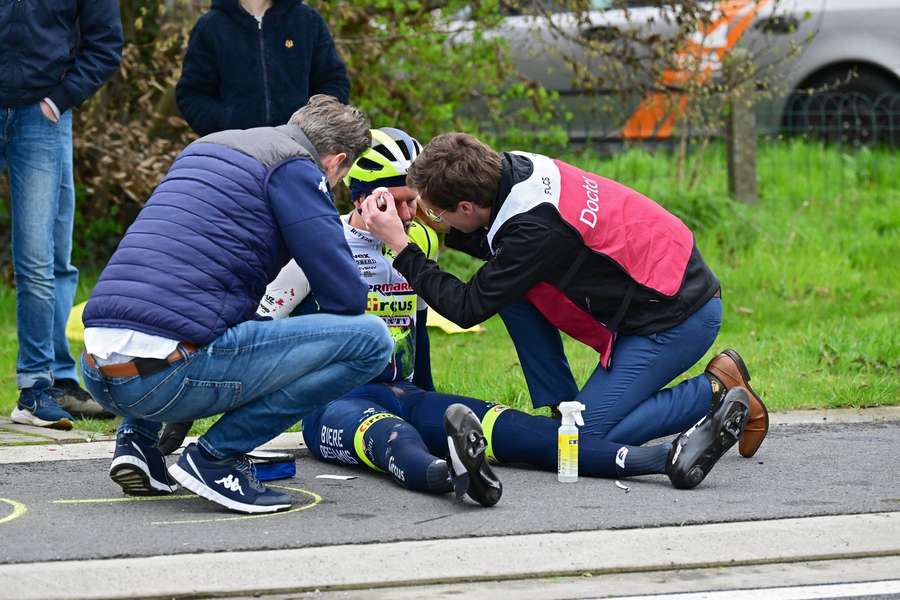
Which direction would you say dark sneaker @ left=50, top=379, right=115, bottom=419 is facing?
to the viewer's right

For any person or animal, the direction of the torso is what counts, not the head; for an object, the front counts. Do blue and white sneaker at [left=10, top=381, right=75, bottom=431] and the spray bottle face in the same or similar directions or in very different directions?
same or similar directions

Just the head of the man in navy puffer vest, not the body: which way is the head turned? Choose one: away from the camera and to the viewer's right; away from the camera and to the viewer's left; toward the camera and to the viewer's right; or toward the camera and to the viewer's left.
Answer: away from the camera and to the viewer's right
